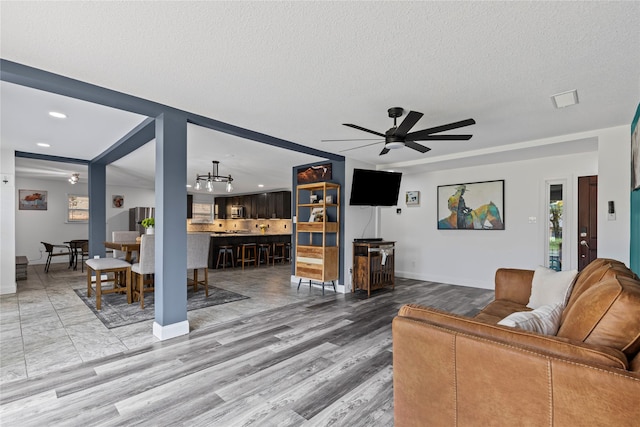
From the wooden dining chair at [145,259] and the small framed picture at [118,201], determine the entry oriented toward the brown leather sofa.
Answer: the small framed picture

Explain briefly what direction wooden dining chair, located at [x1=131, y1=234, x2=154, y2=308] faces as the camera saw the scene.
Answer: facing away from the viewer and to the left of the viewer

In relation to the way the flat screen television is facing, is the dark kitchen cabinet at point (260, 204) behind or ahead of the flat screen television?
behind

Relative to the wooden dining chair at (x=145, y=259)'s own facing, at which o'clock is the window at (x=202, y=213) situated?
The window is roughly at 2 o'clock from the wooden dining chair.

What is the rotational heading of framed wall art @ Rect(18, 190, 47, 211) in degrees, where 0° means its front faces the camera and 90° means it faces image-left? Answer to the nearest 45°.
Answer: approximately 0°

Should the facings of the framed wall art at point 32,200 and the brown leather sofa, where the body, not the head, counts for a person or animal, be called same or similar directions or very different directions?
very different directions

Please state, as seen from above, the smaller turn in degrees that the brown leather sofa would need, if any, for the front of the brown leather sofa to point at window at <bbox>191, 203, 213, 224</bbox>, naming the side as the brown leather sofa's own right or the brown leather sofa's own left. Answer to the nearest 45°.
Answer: approximately 45° to the brown leather sofa's own right
